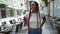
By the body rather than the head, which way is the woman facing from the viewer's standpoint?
toward the camera
